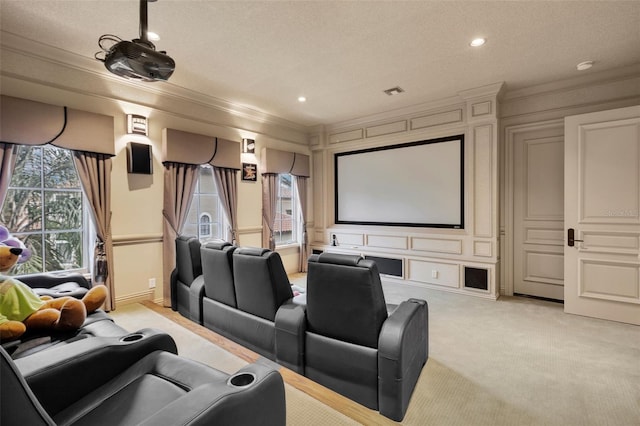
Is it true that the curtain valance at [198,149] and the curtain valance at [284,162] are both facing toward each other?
no

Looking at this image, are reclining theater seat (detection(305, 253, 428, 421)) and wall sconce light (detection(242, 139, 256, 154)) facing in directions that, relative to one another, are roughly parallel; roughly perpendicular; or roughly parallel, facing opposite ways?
roughly perpendicular

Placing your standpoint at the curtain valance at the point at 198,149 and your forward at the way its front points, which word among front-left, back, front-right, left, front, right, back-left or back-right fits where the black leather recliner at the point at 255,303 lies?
front-right

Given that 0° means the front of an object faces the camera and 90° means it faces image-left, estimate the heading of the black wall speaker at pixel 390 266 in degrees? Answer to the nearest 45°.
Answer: approximately 45°

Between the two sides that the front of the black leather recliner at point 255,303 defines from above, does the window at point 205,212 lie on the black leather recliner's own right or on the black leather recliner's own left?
on the black leather recliner's own left

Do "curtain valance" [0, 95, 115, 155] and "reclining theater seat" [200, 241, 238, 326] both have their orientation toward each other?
no

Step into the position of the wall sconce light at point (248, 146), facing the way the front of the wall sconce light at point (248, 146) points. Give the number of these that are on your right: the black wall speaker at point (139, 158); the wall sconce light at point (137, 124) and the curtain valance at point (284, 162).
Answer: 2

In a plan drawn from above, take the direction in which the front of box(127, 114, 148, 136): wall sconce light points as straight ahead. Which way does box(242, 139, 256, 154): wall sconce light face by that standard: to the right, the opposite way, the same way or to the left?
the same way

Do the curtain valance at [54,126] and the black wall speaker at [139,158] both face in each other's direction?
no

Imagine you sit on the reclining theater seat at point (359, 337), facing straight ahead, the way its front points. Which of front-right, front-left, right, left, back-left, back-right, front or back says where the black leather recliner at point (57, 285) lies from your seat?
back-left

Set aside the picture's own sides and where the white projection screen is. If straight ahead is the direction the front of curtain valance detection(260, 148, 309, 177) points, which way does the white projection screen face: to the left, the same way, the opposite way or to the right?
to the right

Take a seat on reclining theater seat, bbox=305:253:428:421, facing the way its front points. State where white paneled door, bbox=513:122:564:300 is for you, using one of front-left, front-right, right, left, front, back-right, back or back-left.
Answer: front

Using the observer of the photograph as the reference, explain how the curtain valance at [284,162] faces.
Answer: facing the viewer and to the right of the viewer

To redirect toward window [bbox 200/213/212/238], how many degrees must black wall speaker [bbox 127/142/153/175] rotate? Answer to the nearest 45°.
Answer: approximately 90° to its left

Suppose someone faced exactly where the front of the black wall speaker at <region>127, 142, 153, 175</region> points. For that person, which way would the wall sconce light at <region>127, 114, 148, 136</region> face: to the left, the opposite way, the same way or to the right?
the same way

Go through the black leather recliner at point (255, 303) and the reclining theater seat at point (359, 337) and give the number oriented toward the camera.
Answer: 0

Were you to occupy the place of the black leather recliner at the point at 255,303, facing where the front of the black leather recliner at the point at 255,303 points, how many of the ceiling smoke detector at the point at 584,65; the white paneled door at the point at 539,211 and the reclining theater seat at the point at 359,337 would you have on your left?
0

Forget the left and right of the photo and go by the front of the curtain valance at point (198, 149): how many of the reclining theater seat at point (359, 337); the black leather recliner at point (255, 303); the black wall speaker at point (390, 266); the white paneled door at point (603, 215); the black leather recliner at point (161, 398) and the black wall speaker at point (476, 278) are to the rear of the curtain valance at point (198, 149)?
0

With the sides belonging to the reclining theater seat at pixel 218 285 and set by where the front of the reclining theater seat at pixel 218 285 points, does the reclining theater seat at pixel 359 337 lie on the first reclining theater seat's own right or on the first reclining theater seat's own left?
on the first reclining theater seat's own right

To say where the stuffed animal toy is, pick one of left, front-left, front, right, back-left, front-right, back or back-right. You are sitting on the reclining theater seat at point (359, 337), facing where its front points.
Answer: back-left

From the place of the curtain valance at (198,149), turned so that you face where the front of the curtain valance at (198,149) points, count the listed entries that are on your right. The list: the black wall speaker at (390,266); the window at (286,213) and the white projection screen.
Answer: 0
